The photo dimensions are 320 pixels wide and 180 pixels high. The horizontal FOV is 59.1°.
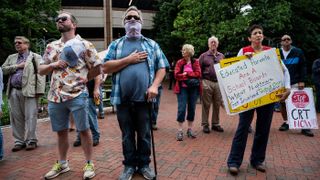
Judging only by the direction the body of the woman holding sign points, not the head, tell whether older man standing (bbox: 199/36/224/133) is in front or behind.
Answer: behind

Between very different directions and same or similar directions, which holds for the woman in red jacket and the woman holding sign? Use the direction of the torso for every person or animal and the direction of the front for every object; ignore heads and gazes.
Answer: same or similar directions

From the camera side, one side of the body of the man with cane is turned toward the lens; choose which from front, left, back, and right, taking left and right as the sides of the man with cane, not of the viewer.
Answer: front

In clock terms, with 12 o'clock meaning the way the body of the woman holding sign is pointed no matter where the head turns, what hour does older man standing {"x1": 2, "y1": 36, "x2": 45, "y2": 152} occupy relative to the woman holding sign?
The older man standing is roughly at 3 o'clock from the woman holding sign.

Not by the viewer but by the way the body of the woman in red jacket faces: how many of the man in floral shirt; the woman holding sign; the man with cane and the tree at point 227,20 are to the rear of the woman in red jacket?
1

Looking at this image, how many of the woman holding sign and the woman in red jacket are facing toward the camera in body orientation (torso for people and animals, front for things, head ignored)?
2

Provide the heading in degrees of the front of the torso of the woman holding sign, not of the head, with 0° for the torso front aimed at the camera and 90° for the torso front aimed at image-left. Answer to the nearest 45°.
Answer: approximately 0°

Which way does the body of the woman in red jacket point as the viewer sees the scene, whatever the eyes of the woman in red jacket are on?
toward the camera

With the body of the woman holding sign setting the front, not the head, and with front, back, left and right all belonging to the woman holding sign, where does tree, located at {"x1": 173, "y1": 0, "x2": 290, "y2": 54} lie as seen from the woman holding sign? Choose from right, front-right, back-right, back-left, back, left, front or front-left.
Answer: back

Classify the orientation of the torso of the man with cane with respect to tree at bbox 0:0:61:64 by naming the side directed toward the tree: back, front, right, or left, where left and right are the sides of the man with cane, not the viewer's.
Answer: back

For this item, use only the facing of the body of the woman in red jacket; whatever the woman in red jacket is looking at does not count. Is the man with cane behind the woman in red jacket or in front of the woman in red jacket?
in front

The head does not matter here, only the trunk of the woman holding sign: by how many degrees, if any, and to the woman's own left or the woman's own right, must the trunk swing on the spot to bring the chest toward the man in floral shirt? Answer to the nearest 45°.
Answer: approximately 45° to the woman's own right
